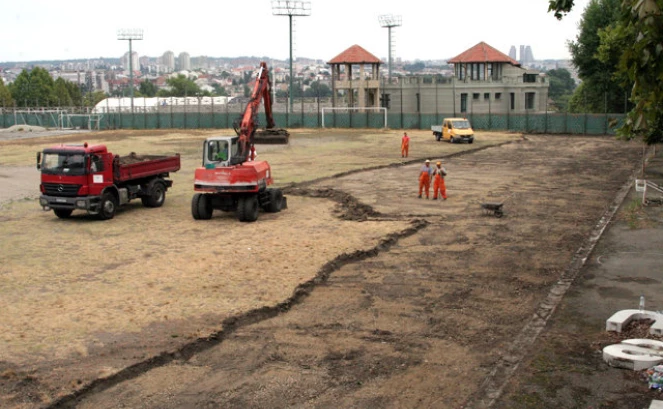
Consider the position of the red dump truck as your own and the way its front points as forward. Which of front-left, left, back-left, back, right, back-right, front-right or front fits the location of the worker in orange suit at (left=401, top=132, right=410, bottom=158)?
back

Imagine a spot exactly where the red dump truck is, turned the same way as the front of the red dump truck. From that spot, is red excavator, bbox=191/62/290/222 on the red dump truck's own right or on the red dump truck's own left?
on the red dump truck's own left

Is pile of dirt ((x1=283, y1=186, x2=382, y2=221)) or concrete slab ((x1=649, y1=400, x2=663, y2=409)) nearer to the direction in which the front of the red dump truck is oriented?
the concrete slab

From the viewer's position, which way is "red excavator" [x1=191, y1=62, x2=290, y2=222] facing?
facing away from the viewer and to the right of the viewer

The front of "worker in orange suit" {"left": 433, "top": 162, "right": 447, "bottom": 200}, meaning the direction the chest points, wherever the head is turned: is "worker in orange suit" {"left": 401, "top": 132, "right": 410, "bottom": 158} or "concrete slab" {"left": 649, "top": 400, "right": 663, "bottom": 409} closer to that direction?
the concrete slab

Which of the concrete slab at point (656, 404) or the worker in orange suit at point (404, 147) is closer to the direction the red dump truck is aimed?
the concrete slab

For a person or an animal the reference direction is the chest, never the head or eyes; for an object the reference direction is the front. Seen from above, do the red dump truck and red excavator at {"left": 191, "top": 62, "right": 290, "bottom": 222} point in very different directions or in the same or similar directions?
very different directions

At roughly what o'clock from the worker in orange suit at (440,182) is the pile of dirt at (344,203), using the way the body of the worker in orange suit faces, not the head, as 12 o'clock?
The pile of dirt is roughly at 2 o'clock from the worker in orange suit.

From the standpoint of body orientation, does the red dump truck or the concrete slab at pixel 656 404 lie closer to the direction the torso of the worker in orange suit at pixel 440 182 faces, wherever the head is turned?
the concrete slab
